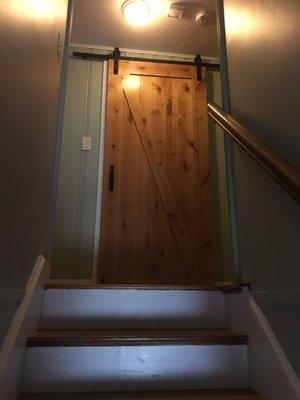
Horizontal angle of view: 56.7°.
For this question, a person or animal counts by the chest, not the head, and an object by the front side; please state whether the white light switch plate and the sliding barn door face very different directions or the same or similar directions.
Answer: same or similar directions

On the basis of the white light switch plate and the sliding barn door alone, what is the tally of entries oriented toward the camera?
2

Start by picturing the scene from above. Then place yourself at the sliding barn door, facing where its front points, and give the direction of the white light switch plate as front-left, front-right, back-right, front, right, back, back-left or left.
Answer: right

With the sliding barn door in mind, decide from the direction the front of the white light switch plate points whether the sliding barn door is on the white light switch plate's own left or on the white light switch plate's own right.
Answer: on the white light switch plate's own left

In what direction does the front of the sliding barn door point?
toward the camera

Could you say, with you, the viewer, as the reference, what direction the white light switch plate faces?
facing the viewer

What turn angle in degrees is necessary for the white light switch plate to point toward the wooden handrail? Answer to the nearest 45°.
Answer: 0° — it already faces it

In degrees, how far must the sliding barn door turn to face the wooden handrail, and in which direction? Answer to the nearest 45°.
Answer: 0° — it already faces it

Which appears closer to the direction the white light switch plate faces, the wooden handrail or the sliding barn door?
the wooden handrail
